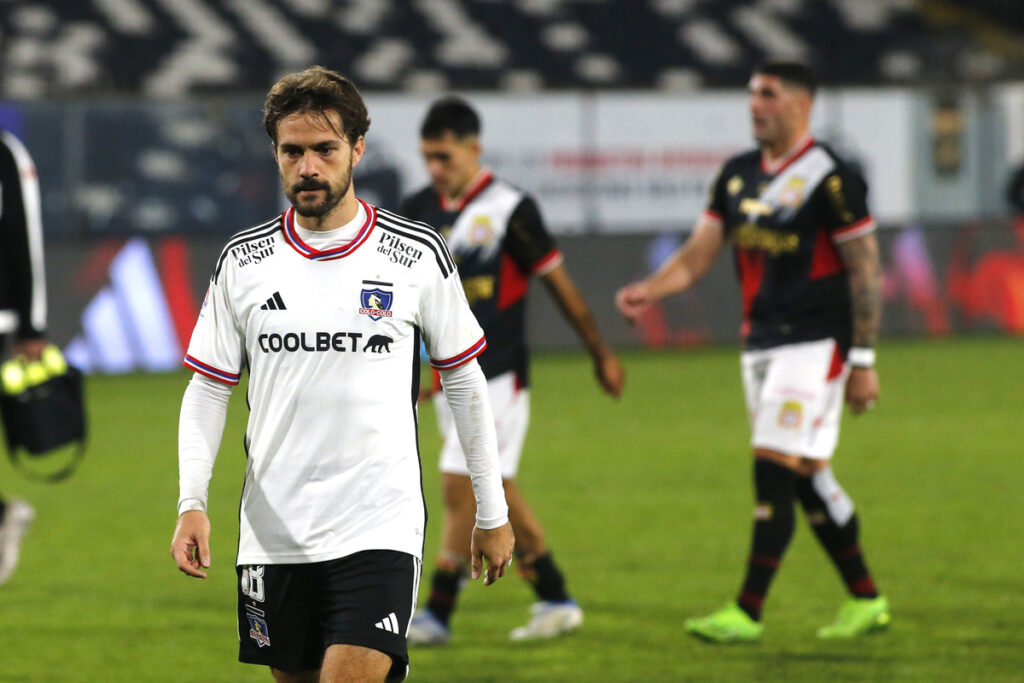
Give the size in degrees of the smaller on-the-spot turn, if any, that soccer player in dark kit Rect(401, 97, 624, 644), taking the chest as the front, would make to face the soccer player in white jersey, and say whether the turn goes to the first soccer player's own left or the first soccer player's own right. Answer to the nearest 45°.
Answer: approximately 45° to the first soccer player's own left

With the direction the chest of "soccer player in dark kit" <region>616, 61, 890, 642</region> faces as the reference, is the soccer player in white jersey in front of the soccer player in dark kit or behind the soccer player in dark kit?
in front

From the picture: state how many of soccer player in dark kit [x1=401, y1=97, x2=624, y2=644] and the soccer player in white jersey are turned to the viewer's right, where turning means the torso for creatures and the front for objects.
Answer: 0

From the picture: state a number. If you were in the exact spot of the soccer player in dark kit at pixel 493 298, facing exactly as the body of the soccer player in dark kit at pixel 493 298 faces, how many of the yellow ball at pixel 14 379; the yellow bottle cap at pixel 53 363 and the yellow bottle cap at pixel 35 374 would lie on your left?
0

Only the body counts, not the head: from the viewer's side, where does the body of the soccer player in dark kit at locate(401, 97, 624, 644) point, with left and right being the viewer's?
facing the viewer and to the left of the viewer

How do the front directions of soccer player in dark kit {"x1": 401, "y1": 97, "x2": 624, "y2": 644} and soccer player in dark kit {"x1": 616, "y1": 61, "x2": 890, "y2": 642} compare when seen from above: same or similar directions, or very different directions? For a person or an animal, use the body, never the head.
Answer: same or similar directions

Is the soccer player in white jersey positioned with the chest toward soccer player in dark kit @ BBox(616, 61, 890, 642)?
no

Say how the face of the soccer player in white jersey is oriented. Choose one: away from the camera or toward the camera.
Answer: toward the camera

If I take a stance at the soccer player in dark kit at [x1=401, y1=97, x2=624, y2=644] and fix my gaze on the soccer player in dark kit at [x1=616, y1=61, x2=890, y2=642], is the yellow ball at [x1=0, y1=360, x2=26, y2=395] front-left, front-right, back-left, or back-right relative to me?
back-left

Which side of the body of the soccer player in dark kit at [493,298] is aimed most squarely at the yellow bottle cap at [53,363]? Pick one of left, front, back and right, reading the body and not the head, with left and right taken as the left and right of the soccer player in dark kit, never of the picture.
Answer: right

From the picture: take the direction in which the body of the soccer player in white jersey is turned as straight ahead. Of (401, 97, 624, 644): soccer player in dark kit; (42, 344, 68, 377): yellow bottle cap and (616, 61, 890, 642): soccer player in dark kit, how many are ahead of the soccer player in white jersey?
0

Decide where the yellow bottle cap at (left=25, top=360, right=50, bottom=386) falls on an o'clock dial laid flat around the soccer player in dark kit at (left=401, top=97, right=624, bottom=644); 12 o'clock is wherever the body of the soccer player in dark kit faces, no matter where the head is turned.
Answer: The yellow bottle cap is roughly at 2 o'clock from the soccer player in dark kit.

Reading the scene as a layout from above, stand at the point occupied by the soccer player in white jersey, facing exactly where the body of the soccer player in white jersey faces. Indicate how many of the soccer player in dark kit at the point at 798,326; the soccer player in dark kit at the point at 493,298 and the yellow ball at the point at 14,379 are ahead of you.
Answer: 0

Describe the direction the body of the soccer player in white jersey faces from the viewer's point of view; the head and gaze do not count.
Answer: toward the camera

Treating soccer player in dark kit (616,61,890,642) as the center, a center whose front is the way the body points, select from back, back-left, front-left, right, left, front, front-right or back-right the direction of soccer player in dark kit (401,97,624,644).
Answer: front-right

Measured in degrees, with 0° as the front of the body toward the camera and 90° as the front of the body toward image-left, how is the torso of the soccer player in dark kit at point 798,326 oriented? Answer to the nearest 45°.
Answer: approximately 45°

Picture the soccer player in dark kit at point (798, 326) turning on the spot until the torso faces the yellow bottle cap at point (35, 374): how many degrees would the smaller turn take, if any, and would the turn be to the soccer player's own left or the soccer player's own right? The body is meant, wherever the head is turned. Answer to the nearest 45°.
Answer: approximately 45° to the soccer player's own right
